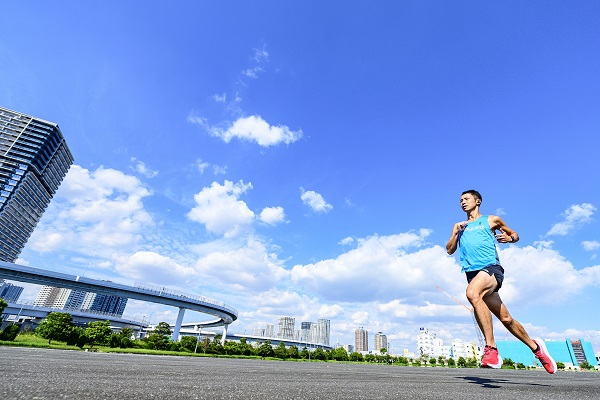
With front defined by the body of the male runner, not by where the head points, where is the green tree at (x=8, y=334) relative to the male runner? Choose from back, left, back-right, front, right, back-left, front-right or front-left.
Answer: front-right

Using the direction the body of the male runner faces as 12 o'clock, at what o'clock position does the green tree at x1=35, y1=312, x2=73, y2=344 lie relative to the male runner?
The green tree is roughly at 2 o'clock from the male runner.

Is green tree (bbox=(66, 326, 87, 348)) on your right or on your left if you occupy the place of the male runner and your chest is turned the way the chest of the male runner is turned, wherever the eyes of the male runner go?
on your right

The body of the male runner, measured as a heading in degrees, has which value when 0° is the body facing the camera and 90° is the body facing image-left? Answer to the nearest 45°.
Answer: approximately 45°

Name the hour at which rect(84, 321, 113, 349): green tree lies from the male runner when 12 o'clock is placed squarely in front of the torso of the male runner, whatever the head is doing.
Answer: The green tree is roughly at 2 o'clock from the male runner.
